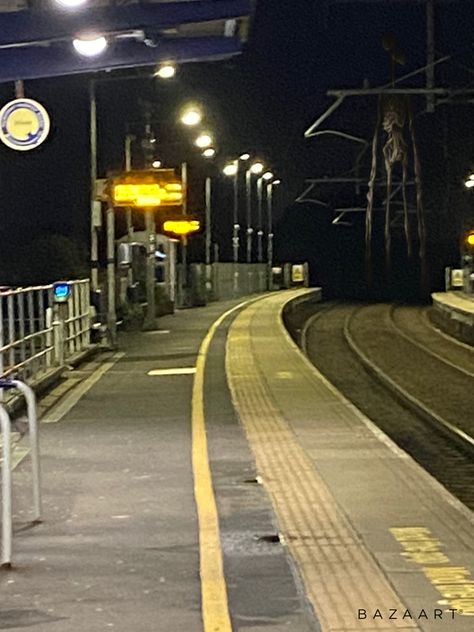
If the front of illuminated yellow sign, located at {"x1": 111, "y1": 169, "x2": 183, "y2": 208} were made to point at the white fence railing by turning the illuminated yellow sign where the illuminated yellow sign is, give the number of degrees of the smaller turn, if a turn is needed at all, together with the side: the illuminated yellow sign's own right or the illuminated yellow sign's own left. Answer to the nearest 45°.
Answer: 0° — it already faces it

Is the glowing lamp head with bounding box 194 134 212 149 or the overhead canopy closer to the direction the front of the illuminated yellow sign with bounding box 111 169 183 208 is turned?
the overhead canopy

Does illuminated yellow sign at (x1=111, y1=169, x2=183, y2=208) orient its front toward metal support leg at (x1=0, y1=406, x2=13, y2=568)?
yes

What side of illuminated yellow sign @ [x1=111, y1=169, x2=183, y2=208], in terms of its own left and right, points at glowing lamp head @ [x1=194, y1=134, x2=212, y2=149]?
back

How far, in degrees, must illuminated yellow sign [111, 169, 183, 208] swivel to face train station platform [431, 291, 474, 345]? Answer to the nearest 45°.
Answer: approximately 135° to its left

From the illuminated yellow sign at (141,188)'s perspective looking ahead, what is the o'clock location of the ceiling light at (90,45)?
The ceiling light is roughly at 12 o'clock from the illuminated yellow sign.

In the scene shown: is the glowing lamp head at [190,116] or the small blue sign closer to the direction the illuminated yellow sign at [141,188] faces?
the small blue sign

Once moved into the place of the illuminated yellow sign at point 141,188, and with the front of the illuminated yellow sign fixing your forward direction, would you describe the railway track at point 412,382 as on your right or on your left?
on your left

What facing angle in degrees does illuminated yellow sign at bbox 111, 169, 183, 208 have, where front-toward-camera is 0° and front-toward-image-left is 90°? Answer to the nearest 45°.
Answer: approximately 0°

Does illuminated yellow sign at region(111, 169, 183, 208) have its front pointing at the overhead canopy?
yes

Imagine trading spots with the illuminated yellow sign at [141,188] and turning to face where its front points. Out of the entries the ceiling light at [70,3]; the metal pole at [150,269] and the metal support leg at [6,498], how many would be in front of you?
2
